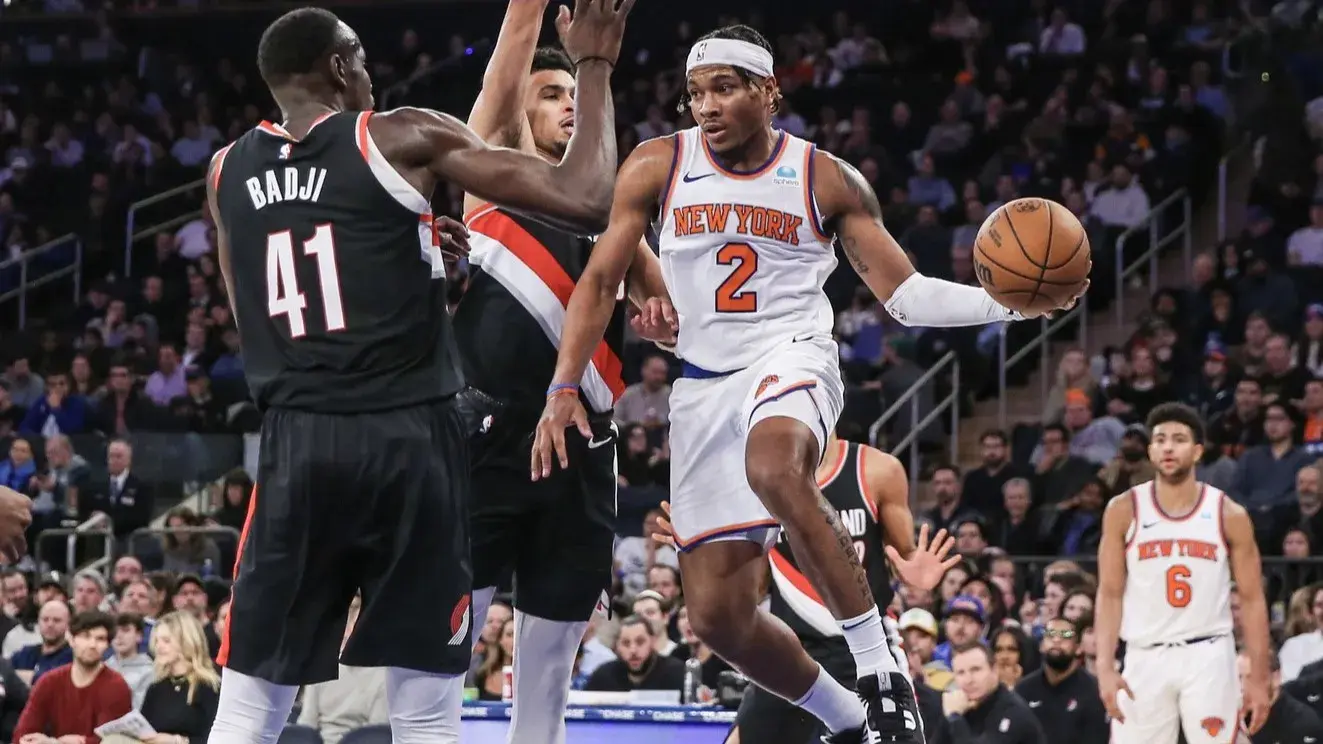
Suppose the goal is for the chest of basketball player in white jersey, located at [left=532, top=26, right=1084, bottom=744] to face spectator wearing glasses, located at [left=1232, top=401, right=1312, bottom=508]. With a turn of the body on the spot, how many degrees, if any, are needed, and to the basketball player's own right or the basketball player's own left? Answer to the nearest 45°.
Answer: approximately 135° to the basketball player's own left

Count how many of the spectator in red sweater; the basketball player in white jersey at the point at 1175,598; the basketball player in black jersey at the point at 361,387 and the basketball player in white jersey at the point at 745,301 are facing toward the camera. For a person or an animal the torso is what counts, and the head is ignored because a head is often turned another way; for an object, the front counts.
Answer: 3

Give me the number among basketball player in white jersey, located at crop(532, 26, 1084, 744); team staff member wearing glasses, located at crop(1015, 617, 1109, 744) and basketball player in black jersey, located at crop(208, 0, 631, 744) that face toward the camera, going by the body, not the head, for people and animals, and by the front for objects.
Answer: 2

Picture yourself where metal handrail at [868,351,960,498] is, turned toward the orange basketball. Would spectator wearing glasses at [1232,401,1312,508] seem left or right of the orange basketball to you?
left

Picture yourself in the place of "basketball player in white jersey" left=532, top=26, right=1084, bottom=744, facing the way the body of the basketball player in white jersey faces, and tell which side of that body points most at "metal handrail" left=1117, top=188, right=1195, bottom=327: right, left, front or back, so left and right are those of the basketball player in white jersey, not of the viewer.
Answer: back

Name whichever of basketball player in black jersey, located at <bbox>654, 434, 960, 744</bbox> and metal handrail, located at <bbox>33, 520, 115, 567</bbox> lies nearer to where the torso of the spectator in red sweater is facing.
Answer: the basketball player in black jersey

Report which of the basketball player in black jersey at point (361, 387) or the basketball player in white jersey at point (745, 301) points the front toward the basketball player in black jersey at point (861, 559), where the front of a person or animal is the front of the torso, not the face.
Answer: the basketball player in black jersey at point (361, 387)

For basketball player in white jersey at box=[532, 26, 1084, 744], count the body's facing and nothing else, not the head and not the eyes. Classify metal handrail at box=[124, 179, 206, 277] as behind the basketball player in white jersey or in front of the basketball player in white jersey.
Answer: behind

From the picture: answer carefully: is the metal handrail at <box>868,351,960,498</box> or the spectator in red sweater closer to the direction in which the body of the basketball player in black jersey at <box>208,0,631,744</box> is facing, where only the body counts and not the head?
the metal handrail
